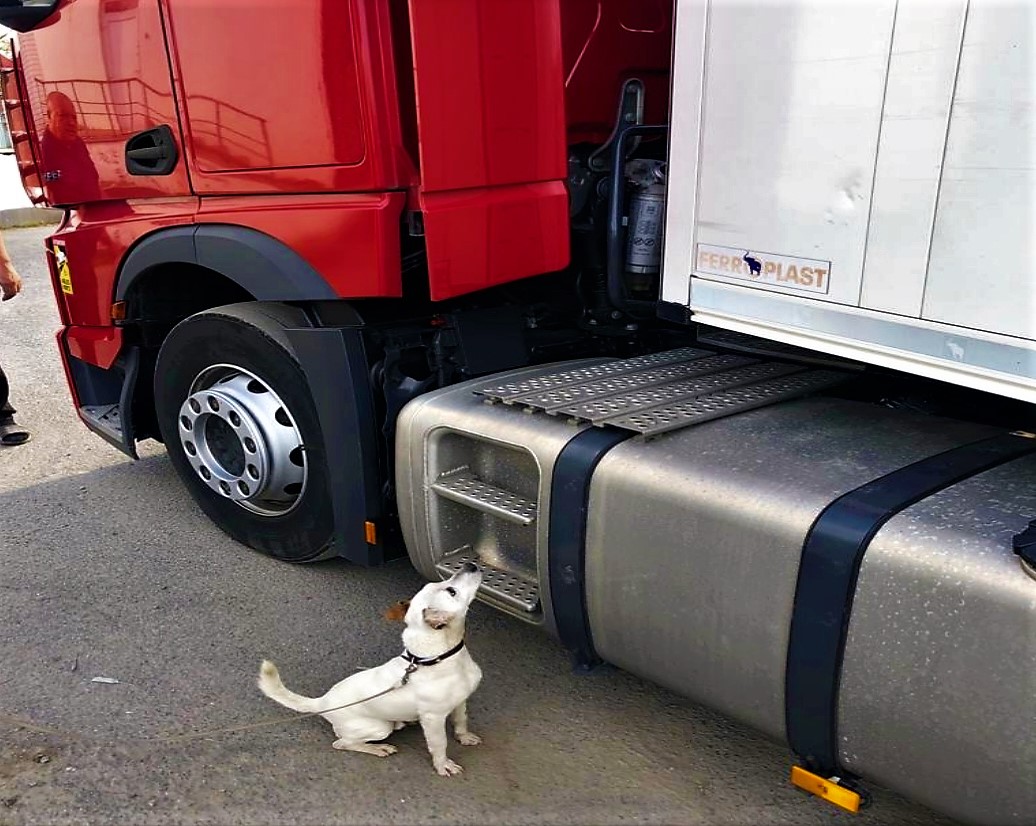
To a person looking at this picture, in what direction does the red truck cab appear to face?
facing away from the viewer and to the left of the viewer
